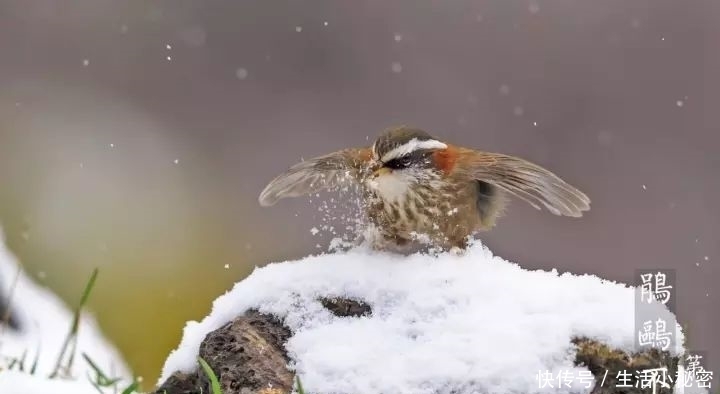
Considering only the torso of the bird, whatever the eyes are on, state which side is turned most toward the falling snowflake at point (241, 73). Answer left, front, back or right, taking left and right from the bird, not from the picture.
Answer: right

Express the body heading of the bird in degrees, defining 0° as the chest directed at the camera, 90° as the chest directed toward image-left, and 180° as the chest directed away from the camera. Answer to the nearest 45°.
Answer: approximately 45°
